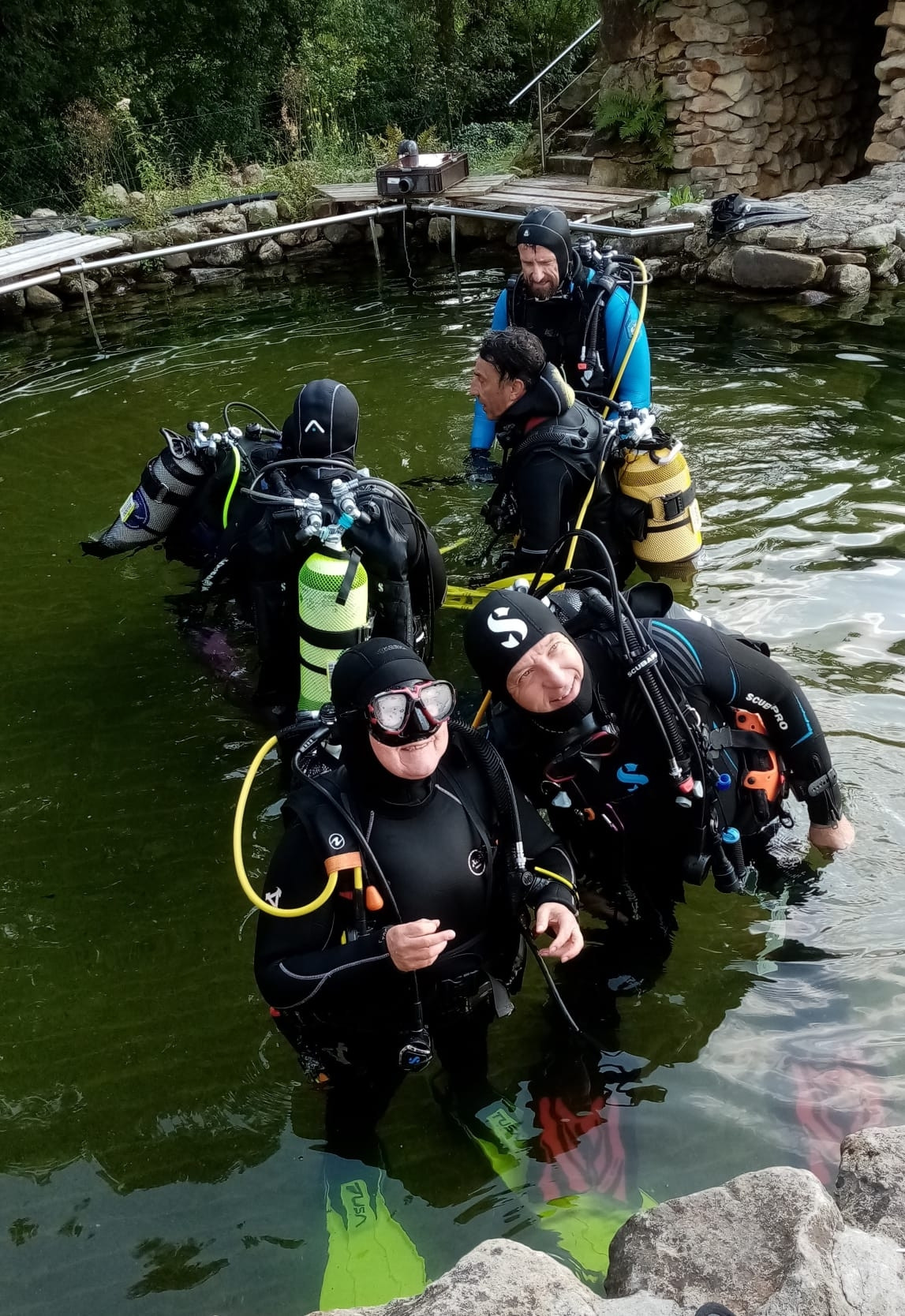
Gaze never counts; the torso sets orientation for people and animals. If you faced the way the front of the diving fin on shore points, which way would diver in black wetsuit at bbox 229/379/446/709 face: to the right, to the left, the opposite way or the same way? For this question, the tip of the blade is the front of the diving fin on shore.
to the left

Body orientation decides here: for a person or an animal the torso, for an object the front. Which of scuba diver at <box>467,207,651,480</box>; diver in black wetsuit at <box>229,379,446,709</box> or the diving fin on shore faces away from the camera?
the diver in black wetsuit

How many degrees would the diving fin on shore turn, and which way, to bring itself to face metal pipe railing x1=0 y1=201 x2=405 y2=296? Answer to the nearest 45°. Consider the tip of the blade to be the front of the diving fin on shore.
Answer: approximately 180°

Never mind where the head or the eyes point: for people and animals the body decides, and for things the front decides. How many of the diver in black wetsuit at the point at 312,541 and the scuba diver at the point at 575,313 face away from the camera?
1

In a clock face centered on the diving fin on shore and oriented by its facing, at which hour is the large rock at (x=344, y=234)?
The large rock is roughly at 7 o'clock from the diving fin on shore.

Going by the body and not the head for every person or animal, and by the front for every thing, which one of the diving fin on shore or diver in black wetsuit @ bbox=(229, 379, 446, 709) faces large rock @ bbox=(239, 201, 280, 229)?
the diver in black wetsuit

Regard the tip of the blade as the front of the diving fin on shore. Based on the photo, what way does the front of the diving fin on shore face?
to the viewer's right

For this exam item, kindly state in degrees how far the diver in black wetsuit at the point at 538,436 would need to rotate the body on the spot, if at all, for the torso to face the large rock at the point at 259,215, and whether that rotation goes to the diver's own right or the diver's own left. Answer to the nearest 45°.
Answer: approximately 90° to the diver's own right

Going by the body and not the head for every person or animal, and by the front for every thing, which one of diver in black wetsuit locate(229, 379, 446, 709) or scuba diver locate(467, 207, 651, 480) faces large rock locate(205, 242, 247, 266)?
the diver in black wetsuit

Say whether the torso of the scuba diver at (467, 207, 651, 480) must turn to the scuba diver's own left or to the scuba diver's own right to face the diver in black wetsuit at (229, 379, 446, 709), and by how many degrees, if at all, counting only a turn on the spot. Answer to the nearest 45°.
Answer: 0° — they already face them

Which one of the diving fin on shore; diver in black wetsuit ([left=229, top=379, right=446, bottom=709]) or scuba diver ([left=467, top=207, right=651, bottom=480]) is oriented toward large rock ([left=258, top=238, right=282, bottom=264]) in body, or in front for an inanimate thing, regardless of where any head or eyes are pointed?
the diver in black wetsuit

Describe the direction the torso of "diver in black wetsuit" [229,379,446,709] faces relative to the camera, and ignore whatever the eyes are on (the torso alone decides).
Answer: away from the camera

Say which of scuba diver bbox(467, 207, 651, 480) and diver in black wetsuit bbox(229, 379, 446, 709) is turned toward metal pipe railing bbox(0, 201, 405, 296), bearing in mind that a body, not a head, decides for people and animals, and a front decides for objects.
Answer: the diver in black wetsuit

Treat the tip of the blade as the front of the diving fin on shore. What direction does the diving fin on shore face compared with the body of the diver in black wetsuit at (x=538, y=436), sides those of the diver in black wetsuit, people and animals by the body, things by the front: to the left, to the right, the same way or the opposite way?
the opposite way

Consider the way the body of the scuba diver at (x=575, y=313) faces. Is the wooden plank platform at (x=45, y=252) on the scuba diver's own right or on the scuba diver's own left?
on the scuba diver's own right

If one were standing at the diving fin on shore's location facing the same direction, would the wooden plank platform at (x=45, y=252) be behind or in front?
behind

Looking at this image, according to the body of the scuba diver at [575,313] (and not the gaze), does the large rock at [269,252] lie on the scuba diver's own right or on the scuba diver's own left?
on the scuba diver's own right

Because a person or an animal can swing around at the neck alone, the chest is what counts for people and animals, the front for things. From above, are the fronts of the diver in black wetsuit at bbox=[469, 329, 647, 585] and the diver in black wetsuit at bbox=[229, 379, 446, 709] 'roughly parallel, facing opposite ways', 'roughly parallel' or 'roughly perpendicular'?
roughly perpendicular

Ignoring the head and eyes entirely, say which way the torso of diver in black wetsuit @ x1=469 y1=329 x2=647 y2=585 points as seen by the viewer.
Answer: to the viewer's left
